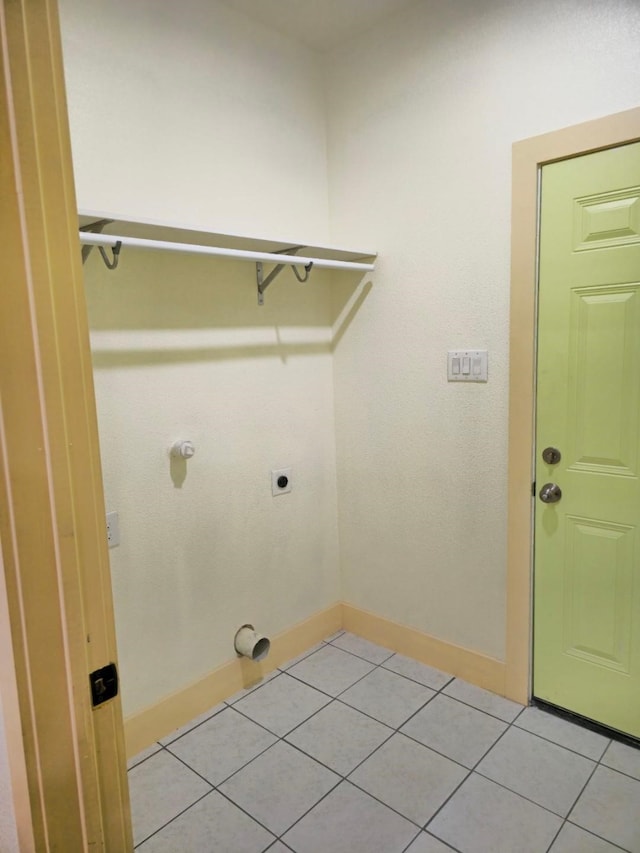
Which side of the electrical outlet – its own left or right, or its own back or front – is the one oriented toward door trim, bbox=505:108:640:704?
front

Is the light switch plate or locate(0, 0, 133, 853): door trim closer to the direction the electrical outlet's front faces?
the light switch plate

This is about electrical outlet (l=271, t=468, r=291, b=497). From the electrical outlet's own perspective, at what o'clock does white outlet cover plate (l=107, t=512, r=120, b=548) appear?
The white outlet cover plate is roughly at 3 o'clock from the electrical outlet.

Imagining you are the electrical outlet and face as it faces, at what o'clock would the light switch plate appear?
The light switch plate is roughly at 11 o'clock from the electrical outlet.

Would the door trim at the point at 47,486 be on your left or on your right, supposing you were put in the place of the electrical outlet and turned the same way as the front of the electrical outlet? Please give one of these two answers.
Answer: on your right

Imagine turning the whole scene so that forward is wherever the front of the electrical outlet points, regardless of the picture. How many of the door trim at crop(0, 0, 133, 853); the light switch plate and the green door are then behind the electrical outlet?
0

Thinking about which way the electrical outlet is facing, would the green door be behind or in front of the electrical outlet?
in front

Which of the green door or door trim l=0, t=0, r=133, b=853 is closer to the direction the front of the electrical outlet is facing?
the green door

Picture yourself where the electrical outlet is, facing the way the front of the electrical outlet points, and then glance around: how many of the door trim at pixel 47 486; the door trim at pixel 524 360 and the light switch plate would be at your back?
0
